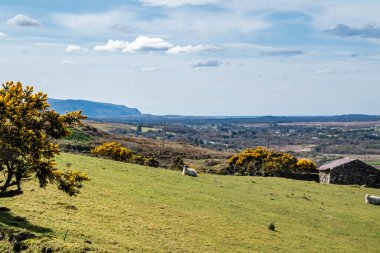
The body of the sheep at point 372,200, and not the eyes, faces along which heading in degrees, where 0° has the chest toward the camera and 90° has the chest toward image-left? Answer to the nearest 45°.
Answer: approximately 90°
